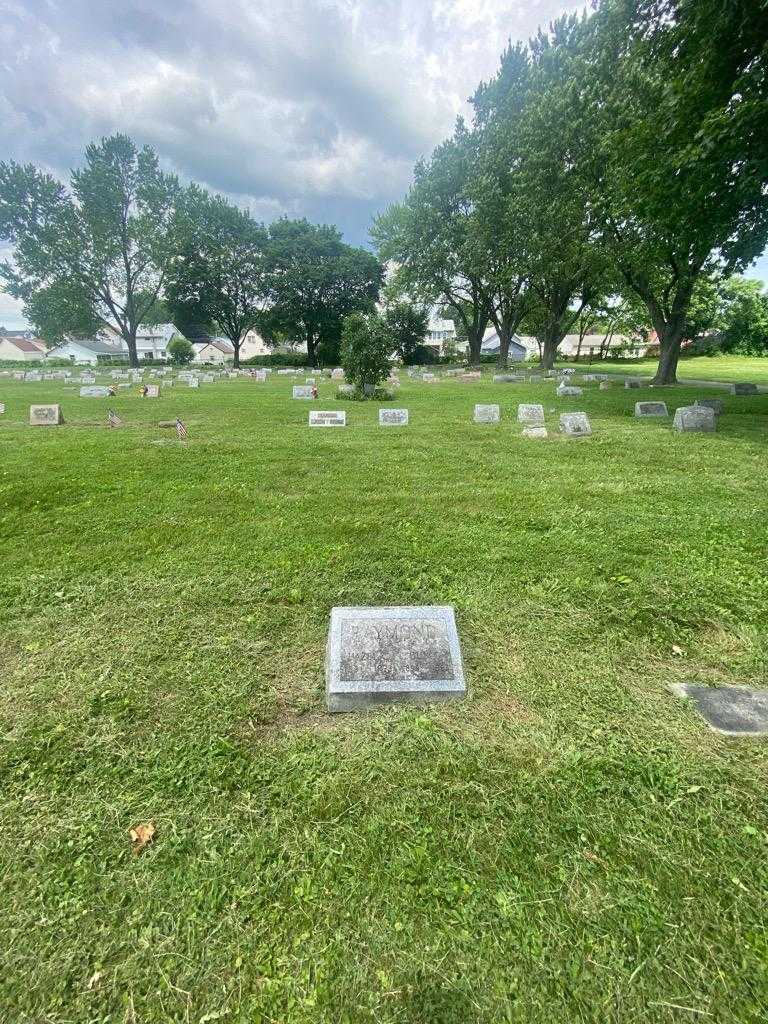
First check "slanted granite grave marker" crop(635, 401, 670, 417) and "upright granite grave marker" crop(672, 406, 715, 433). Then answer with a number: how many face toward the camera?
2

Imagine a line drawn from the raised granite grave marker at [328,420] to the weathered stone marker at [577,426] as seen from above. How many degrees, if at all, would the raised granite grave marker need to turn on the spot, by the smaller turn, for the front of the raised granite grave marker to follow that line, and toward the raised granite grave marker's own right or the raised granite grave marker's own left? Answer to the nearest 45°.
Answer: approximately 45° to the raised granite grave marker's own left

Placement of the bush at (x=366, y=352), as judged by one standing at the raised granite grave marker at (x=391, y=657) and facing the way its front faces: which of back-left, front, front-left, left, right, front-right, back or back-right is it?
back

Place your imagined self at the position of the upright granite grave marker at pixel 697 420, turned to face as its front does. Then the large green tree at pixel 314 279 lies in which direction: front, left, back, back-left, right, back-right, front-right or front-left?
back-right

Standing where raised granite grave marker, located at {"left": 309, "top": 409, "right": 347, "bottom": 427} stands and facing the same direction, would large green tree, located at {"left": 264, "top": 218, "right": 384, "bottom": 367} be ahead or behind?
behind

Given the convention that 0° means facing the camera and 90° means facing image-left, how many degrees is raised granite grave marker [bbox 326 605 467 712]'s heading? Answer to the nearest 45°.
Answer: approximately 0°

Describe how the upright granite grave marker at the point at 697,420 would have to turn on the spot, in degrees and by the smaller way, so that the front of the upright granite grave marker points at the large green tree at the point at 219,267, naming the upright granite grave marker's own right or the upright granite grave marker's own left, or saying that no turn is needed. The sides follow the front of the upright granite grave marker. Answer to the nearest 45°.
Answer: approximately 135° to the upright granite grave marker's own right

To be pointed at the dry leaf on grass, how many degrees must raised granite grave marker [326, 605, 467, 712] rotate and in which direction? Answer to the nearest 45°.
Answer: approximately 45° to its right
